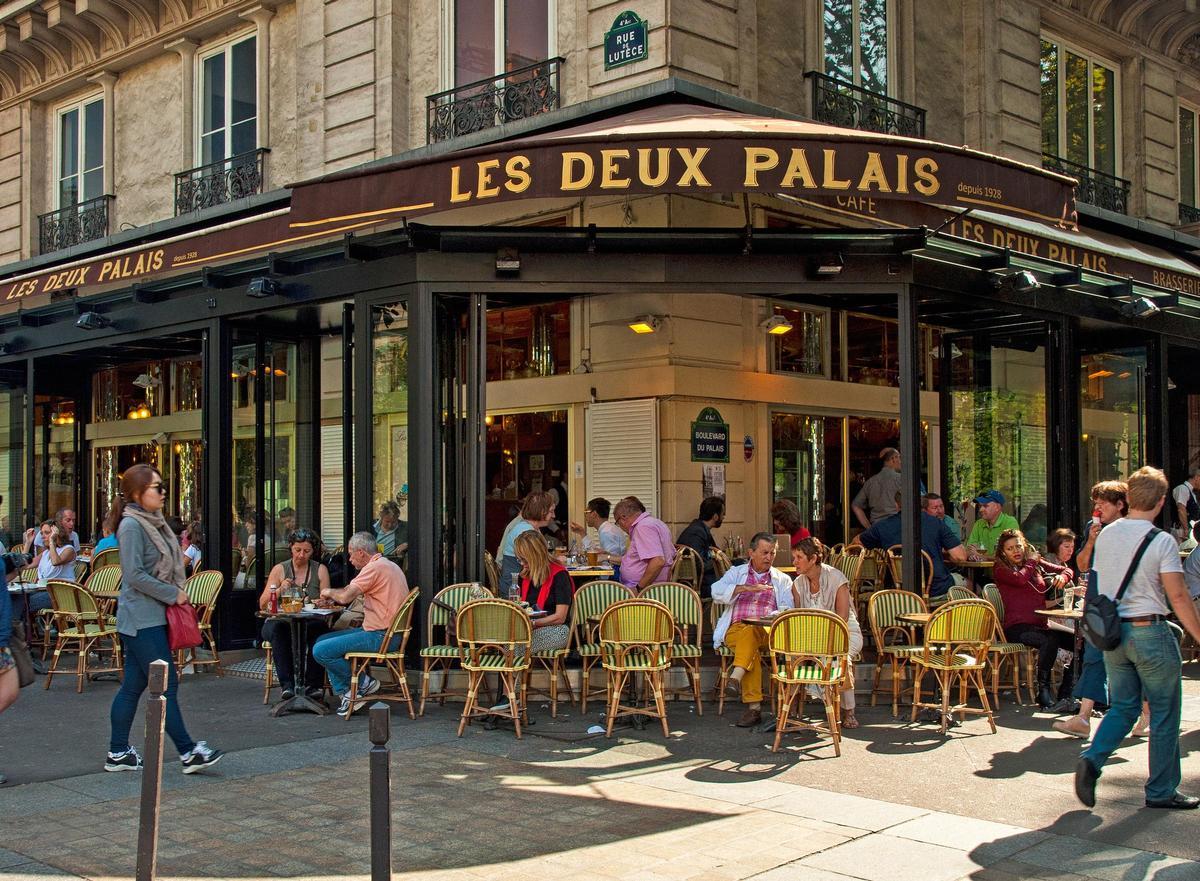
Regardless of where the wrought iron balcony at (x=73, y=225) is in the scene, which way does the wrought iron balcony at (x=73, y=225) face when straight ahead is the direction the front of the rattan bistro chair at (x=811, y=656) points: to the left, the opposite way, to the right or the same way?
the opposite way

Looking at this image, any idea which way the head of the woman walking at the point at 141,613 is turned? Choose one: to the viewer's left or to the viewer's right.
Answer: to the viewer's right

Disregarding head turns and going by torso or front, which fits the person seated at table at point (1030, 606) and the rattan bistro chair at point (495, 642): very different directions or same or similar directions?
very different directions

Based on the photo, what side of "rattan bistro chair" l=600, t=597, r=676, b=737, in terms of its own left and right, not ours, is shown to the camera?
back

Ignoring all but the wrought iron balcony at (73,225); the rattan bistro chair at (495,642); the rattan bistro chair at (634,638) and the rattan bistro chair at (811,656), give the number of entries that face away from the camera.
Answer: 3

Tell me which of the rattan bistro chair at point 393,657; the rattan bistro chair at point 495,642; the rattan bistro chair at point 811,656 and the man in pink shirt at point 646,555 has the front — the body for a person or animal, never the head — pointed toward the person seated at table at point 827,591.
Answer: the rattan bistro chair at point 811,656

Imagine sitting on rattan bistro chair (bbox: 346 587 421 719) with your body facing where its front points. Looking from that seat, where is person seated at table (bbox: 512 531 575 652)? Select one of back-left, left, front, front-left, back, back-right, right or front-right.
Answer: back

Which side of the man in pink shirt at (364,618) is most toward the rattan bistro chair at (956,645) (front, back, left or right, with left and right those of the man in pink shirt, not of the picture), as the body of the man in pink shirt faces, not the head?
back
